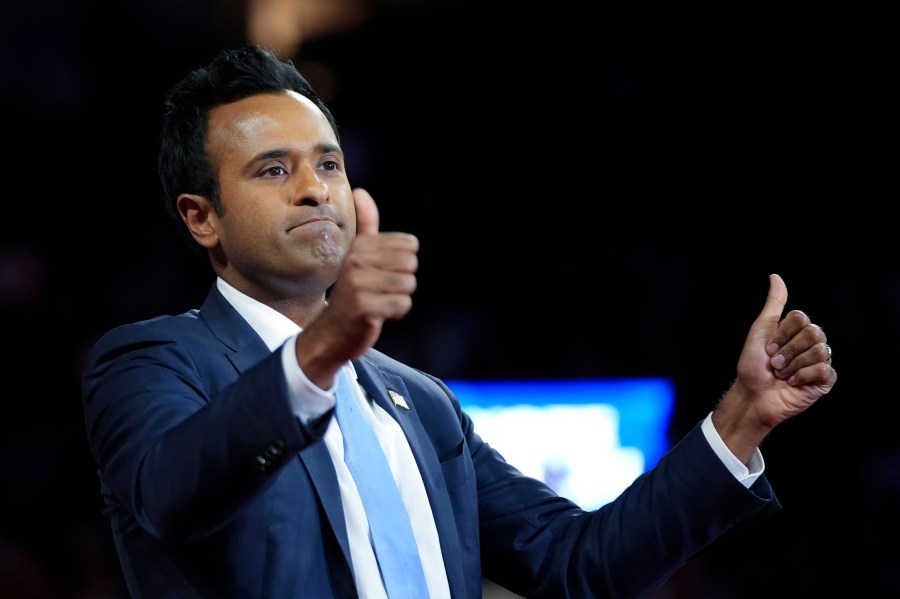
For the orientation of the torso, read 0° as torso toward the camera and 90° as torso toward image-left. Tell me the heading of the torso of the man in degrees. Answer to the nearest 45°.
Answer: approximately 315°

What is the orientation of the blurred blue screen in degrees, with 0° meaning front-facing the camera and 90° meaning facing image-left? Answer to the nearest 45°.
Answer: approximately 0°

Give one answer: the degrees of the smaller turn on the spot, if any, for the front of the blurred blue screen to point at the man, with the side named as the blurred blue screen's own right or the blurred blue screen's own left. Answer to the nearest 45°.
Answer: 0° — it already faces them

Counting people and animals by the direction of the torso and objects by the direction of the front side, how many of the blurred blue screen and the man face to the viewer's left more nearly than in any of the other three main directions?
0

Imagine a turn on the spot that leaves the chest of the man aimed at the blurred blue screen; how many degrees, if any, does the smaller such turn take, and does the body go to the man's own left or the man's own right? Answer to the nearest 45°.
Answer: approximately 135° to the man's own left
